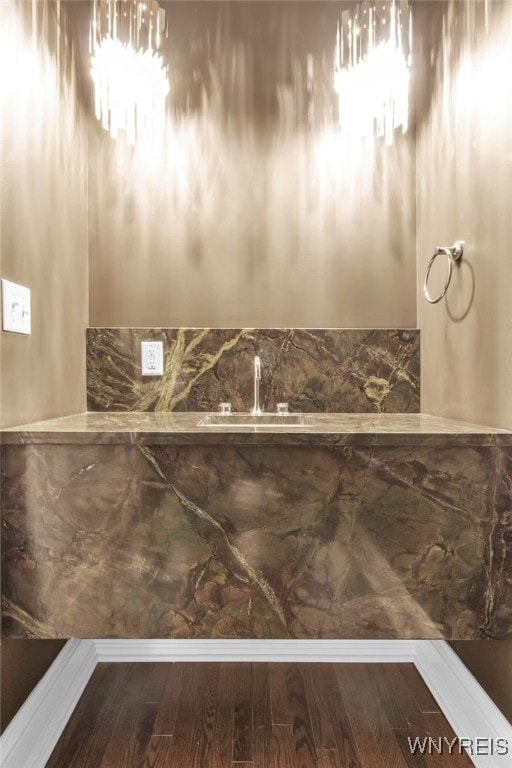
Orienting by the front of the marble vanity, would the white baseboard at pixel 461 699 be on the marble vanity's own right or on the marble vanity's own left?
on the marble vanity's own left

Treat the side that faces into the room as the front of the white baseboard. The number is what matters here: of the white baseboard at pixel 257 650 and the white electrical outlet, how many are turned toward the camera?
2

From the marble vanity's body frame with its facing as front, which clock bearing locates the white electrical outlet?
The white electrical outlet is roughly at 5 o'clock from the marble vanity.

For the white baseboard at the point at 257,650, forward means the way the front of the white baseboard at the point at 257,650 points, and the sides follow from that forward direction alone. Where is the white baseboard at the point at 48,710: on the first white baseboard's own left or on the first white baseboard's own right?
on the first white baseboard's own right

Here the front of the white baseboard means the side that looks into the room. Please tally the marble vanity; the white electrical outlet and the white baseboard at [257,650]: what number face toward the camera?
3

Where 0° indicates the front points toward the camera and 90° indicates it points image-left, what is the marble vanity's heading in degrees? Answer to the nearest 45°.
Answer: approximately 0°
